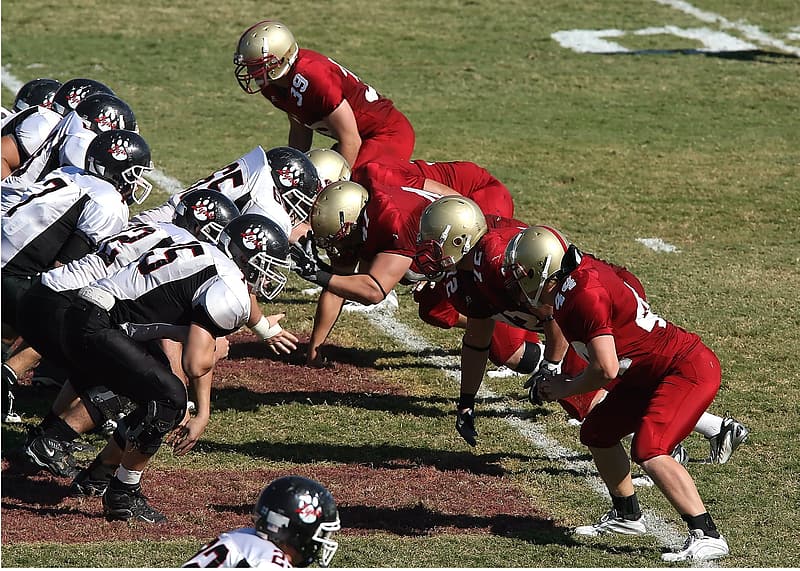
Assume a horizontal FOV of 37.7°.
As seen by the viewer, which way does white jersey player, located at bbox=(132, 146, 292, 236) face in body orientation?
to the viewer's right

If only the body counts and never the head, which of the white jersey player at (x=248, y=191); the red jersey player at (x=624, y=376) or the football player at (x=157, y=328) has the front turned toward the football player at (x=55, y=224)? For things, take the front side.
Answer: the red jersey player

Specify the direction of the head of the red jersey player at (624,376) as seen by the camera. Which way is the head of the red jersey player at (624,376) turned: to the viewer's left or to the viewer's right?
to the viewer's left

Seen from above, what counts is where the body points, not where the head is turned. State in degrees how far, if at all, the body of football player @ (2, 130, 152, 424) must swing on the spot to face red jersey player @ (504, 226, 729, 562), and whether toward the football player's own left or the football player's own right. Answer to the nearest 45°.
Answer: approximately 45° to the football player's own right

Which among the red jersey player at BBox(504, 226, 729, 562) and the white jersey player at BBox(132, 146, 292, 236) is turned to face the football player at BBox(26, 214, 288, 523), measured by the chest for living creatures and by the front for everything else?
the red jersey player

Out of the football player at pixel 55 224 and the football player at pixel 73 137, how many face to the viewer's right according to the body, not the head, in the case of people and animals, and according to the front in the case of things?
2

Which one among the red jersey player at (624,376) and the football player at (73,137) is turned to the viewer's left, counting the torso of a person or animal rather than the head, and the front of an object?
the red jersey player

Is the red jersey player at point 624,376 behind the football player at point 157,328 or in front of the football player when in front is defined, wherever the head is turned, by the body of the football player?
in front

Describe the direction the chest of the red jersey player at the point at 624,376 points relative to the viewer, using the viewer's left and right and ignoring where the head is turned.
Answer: facing to the left of the viewer

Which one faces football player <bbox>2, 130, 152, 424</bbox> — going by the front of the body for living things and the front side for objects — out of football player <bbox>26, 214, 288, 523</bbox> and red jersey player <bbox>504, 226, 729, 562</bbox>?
the red jersey player

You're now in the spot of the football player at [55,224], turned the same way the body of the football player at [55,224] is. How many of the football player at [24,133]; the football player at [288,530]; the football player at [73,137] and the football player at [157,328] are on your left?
2

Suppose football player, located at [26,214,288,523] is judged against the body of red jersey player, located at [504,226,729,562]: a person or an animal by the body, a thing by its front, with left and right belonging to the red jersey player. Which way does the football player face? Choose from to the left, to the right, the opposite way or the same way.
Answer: the opposite way

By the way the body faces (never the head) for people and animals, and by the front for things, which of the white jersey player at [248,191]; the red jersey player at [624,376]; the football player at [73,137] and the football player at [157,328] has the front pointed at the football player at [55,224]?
the red jersey player

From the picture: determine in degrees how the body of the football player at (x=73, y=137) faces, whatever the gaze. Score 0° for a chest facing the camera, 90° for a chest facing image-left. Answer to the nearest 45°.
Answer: approximately 270°

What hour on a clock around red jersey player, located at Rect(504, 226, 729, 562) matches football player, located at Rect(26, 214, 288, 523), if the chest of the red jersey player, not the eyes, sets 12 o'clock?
The football player is roughly at 12 o'clock from the red jersey player.

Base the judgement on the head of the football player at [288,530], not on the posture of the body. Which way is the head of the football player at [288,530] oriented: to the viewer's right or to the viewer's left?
to the viewer's right
